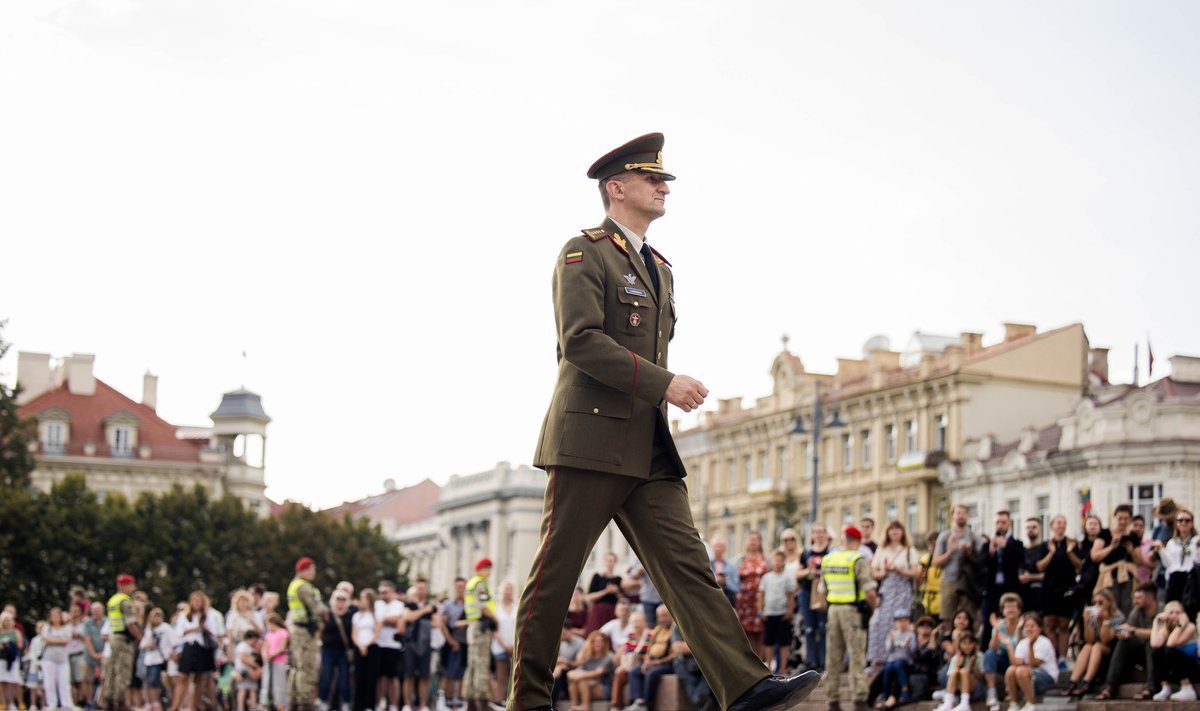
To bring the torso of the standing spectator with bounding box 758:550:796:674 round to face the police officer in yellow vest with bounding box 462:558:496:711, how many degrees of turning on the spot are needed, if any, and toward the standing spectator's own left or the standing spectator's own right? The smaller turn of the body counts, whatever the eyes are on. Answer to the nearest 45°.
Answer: approximately 135° to the standing spectator's own right

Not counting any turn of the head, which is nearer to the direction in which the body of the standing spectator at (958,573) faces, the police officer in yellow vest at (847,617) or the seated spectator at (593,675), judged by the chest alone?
the police officer in yellow vest

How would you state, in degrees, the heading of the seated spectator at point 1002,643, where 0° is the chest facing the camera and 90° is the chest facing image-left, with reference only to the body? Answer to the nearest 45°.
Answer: approximately 45°

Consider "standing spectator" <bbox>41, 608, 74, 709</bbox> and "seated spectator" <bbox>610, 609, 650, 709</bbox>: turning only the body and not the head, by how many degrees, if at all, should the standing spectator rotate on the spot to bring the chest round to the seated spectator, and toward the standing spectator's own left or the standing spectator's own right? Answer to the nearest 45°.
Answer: approximately 45° to the standing spectator's own left

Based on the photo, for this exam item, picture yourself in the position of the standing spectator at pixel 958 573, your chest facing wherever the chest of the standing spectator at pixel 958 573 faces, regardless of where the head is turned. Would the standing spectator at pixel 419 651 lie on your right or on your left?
on your right

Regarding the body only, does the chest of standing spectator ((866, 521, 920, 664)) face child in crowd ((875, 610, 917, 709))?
yes

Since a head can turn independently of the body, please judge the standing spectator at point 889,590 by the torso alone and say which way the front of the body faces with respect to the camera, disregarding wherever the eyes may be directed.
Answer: toward the camera
